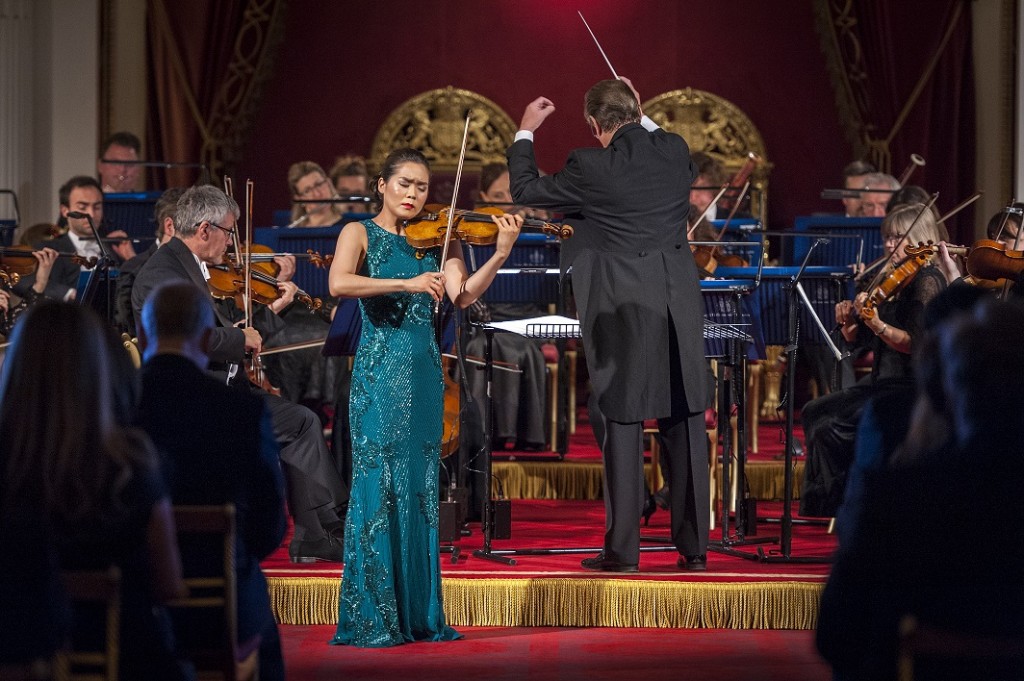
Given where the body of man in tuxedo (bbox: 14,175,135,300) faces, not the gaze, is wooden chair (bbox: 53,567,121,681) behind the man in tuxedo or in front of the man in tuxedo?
in front

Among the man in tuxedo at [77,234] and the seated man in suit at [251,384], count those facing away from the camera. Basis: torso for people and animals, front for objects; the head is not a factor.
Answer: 0

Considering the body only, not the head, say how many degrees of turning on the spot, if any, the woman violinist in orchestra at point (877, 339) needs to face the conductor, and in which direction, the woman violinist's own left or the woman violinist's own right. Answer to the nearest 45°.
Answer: approximately 45° to the woman violinist's own left

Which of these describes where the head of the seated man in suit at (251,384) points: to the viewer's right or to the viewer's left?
to the viewer's right

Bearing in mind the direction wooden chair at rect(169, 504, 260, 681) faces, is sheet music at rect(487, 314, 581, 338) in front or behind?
in front

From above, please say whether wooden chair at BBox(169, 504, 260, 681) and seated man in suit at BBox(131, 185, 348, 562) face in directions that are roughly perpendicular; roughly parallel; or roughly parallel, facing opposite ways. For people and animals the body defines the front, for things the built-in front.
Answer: roughly perpendicular

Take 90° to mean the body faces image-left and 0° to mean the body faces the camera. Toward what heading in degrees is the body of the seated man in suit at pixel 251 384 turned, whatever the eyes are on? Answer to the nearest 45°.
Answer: approximately 270°

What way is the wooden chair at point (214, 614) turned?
away from the camera

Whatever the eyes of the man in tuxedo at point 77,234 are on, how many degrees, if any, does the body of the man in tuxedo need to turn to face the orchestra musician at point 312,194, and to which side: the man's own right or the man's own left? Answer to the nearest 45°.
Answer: approximately 45° to the man's own left

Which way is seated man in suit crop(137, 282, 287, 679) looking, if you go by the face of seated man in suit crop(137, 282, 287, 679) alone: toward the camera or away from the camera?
away from the camera

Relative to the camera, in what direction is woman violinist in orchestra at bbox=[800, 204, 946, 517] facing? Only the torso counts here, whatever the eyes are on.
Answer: to the viewer's left

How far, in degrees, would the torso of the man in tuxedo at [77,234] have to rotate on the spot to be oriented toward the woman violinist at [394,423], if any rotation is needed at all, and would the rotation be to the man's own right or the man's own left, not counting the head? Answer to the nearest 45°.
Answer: approximately 45° to the man's own right

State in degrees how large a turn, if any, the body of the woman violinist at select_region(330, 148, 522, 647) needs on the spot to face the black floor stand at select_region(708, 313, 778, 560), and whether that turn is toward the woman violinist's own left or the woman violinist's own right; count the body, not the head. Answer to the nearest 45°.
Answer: approximately 90° to the woman violinist's own left

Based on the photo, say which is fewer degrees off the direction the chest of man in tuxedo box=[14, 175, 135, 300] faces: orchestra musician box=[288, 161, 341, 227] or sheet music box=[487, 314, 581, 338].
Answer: the sheet music

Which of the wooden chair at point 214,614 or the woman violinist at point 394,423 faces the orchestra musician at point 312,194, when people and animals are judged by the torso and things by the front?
the wooden chair

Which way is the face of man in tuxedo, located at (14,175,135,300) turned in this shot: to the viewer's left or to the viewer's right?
to the viewer's right

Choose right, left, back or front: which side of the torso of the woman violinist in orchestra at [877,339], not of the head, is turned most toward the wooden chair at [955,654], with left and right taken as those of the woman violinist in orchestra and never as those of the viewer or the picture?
left
